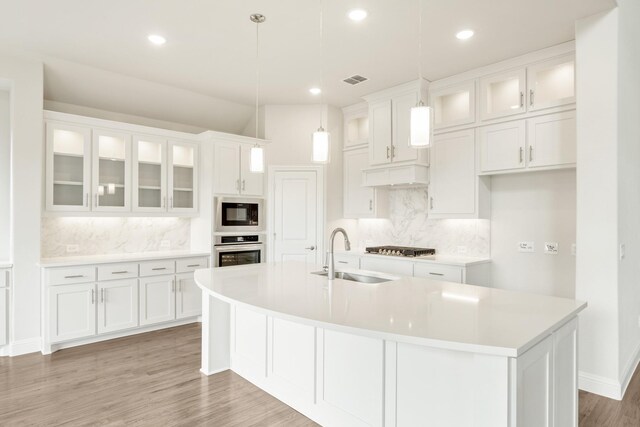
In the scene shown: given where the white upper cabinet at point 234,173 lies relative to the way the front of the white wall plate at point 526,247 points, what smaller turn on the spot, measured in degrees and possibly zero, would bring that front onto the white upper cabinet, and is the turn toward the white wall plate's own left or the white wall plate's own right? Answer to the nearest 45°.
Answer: approximately 90° to the white wall plate's own right

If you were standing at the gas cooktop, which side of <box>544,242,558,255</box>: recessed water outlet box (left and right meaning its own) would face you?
right

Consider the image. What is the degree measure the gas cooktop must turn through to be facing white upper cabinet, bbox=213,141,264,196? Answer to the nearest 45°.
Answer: approximately 45° to its right

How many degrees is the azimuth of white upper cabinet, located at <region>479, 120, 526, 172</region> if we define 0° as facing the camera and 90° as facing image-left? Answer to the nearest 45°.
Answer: approximately 45°

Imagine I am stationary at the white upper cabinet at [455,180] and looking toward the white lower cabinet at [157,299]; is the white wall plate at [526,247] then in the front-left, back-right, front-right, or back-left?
back-left
